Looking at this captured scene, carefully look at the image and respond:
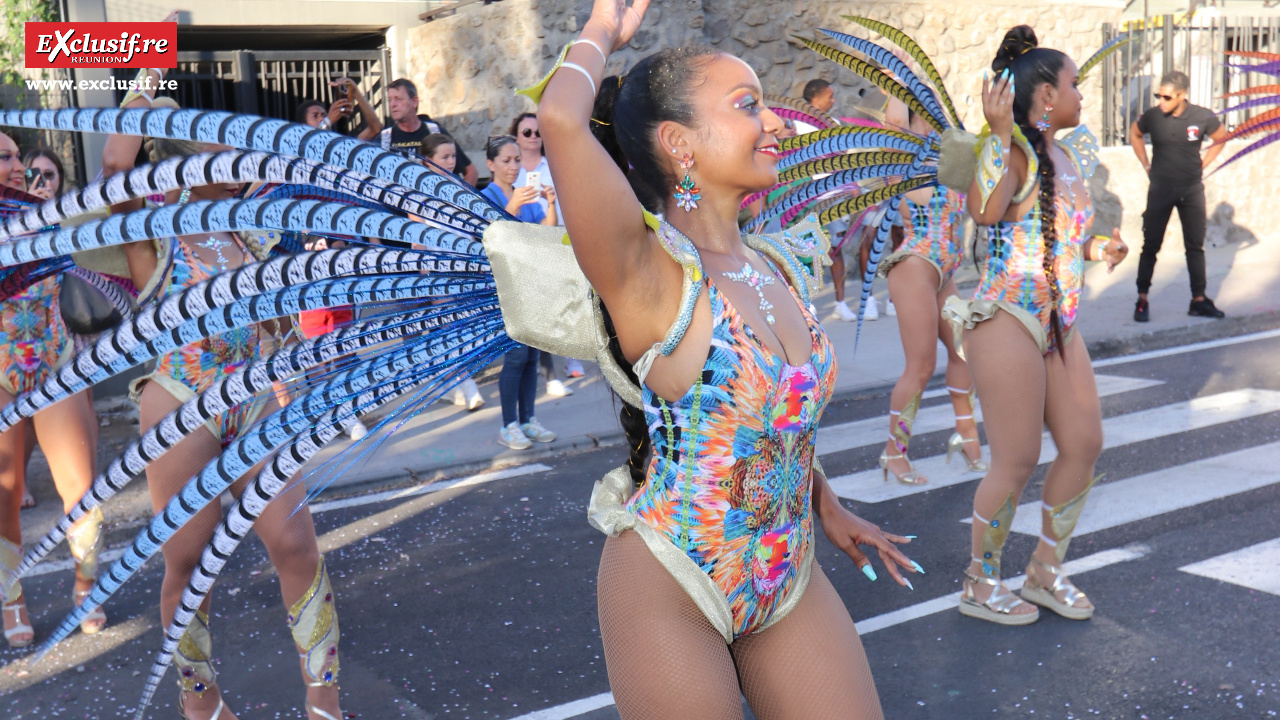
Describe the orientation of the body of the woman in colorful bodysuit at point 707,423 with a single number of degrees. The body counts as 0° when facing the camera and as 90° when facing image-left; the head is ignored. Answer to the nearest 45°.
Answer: approximately 315°

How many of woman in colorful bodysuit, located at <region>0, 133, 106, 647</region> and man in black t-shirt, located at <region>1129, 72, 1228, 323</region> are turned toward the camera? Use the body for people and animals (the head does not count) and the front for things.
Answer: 2

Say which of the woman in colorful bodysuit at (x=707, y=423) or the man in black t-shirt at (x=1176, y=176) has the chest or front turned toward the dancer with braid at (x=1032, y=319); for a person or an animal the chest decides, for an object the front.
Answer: the man in black t-shirt
